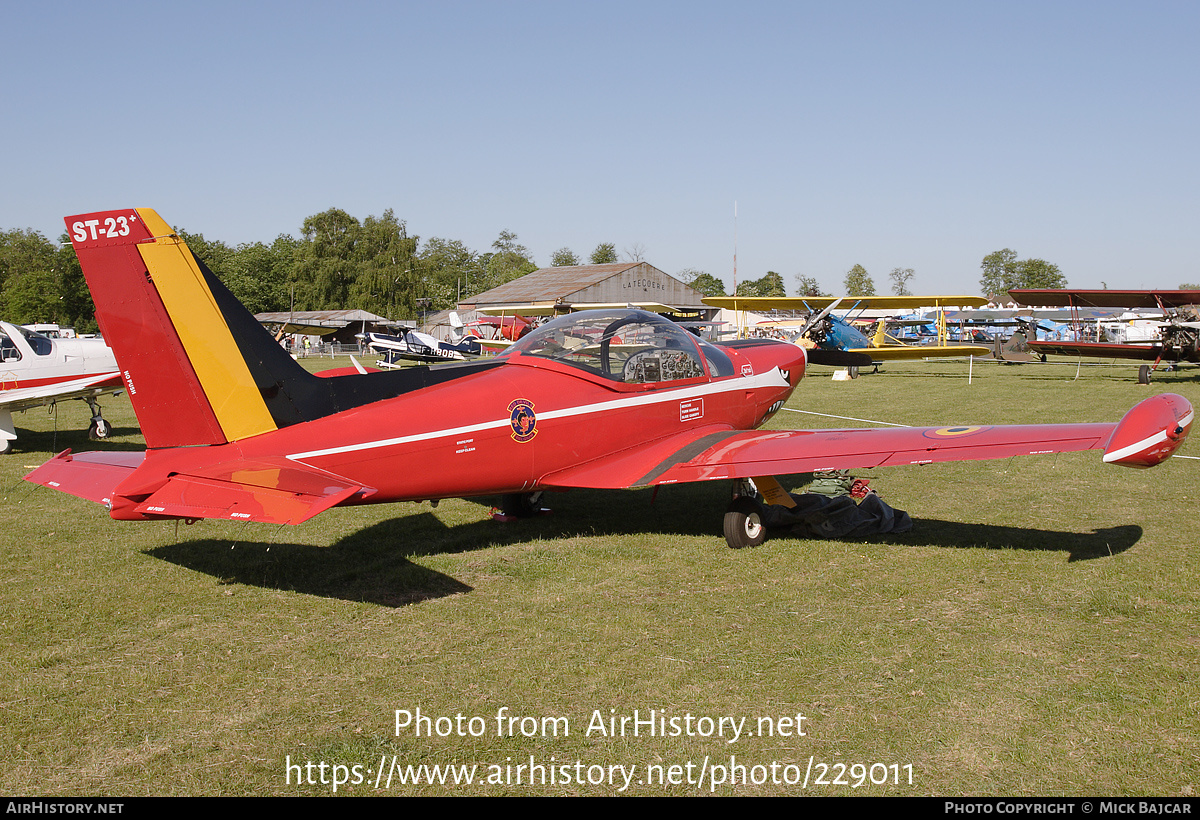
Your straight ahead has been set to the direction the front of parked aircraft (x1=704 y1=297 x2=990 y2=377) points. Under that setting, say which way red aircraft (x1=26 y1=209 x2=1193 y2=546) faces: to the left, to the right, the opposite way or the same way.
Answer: the opposite way

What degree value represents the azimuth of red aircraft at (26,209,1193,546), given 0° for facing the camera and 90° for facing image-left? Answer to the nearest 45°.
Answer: approximately 225°

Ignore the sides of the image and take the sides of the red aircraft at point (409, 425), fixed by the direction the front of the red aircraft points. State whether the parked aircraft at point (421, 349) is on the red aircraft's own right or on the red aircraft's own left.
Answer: on the red aircraft's own left

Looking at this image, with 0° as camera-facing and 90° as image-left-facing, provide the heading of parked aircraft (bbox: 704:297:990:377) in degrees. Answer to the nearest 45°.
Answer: approximately 45°
